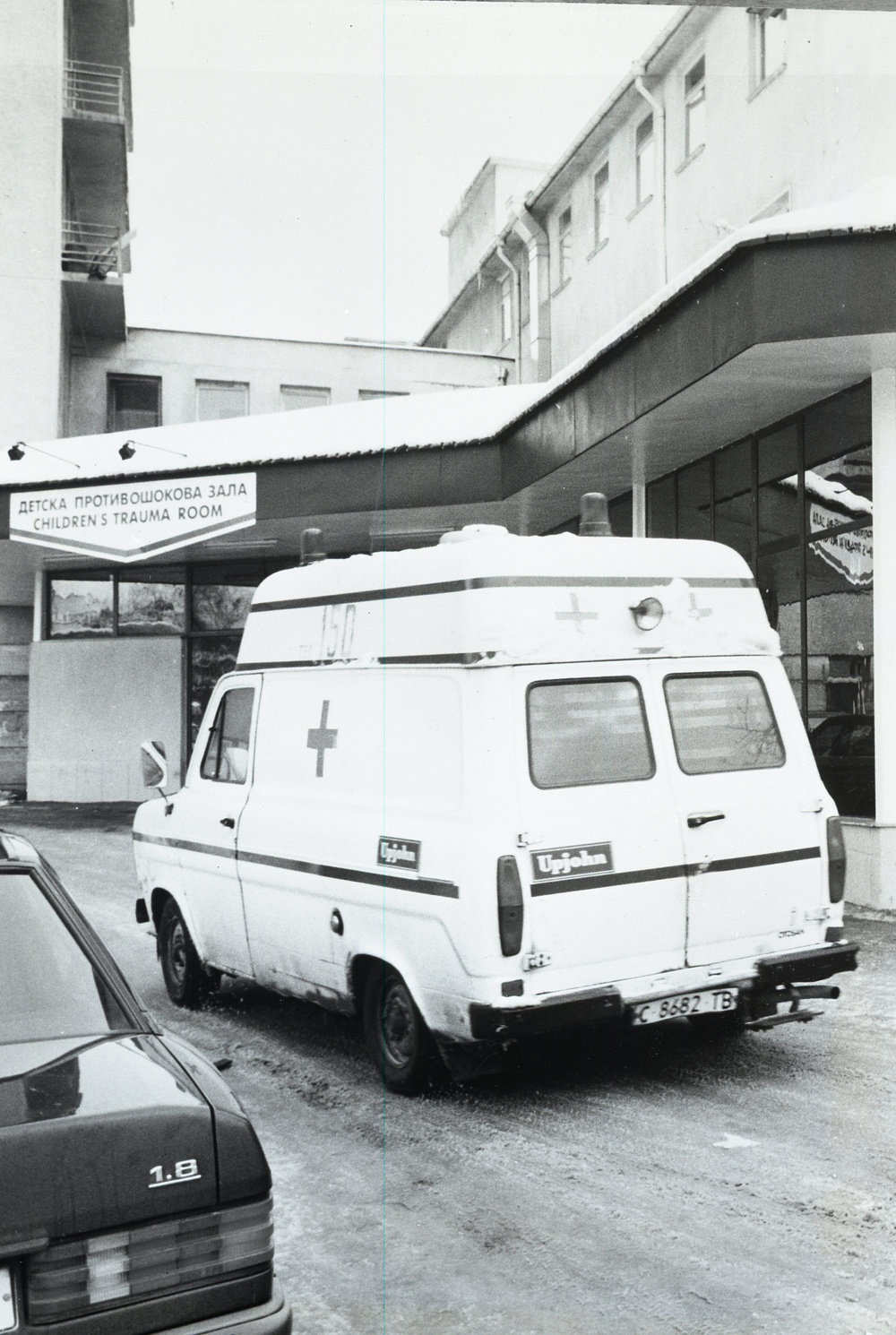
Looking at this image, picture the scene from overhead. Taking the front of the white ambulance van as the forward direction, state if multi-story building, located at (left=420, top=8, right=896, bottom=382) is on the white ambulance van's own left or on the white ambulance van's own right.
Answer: on the white ambulance van's own right

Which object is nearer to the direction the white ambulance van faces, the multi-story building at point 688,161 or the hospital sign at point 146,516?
the hospital sign

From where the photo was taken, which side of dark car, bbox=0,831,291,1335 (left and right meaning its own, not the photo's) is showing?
back

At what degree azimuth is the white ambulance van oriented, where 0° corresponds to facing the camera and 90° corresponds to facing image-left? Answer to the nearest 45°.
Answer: approximately 135°

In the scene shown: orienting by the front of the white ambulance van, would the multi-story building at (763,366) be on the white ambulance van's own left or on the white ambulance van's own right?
on the white ambulance van's own right

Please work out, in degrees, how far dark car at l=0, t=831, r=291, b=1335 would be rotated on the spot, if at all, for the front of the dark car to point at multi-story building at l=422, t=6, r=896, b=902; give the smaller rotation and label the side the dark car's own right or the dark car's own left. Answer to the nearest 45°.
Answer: approximately 45° to the dark car's own right

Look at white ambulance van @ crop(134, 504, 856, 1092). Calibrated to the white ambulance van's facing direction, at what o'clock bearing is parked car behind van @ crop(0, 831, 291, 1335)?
The parked car behind van is roughly at 8 o'clock from the white ambulance van.

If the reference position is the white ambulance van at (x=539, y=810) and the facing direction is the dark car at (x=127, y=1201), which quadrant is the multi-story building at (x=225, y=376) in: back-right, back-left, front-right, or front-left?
back-right

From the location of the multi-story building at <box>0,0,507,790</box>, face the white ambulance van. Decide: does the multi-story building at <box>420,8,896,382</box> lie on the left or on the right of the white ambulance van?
left

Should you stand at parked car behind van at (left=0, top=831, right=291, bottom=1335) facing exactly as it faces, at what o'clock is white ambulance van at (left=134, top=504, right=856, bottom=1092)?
The white ambulance van is roughly at 1 o'clock from the parked car behind van.

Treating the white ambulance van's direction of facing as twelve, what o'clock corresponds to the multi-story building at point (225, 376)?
The multi-story building is roughly at 1 o'clock from the white ambulance van.
